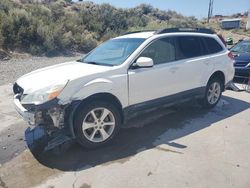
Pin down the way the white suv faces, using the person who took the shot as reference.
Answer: facing the viewer and to the left of the viewer
